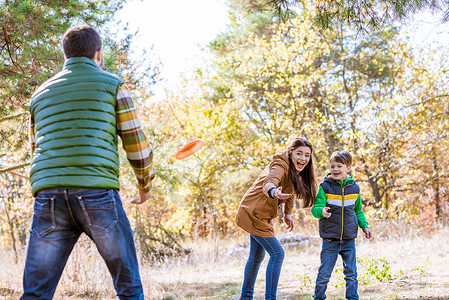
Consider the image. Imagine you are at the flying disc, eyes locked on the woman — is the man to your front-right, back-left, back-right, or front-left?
back-right

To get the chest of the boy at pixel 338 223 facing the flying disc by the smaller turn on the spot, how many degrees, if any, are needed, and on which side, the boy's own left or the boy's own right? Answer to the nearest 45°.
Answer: approximately 45° to the boy's own right

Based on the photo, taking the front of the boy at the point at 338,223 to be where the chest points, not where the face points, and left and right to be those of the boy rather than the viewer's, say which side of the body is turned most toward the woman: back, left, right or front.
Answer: right

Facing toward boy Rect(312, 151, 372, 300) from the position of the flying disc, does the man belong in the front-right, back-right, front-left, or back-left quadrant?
back-right

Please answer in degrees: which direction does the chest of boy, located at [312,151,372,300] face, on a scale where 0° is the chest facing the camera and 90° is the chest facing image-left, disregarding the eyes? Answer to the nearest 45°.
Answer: approximately 0°

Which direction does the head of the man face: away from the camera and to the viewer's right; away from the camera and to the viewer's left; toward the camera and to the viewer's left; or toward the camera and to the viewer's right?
away from the camera and to the viewer's right
